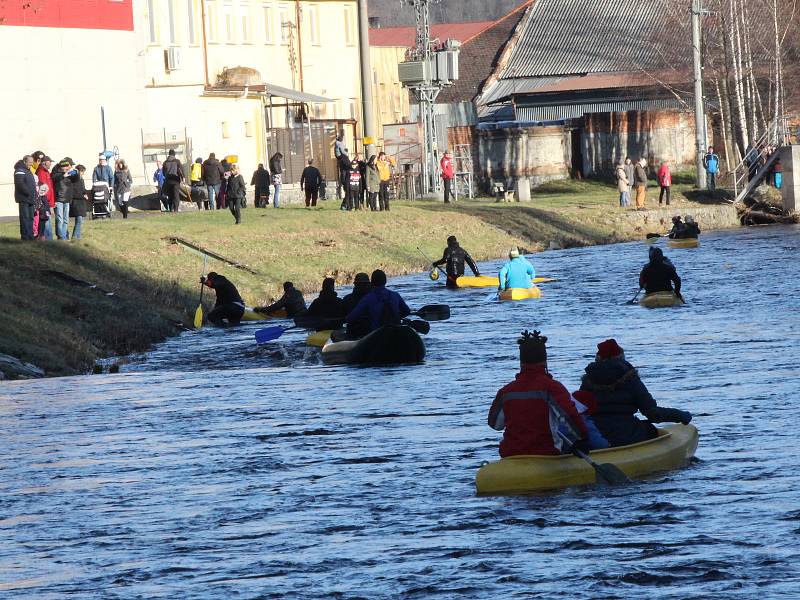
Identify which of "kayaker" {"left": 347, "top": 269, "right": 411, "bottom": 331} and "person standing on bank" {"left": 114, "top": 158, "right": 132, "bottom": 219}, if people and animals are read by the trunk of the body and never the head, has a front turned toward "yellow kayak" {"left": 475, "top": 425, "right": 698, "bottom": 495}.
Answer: the person standing on bank

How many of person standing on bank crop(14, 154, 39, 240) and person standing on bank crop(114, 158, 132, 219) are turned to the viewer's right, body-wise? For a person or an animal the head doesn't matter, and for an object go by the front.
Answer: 1

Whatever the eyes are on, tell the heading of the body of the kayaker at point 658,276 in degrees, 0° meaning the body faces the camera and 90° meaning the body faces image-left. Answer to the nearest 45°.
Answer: approximately 180°

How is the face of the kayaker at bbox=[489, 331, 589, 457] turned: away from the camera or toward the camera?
away from the camera

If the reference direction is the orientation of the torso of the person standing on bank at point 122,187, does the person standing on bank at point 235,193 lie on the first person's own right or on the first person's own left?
on the first person's own left

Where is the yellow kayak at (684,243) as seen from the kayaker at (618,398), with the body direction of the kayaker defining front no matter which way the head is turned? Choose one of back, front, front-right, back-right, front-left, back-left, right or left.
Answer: front-left

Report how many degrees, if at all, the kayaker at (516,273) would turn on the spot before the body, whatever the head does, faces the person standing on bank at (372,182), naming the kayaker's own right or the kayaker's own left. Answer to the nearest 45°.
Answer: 0° — they already face them

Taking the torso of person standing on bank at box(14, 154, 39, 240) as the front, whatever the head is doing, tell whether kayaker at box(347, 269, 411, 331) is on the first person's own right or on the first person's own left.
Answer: on the first person's own right

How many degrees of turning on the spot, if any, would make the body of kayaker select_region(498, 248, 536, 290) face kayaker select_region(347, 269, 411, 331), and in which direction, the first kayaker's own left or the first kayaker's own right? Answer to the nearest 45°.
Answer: approximately 180°

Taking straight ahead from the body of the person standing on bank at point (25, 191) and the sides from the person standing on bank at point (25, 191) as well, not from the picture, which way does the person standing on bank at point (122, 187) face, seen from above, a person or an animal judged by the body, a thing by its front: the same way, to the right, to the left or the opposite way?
to the right
